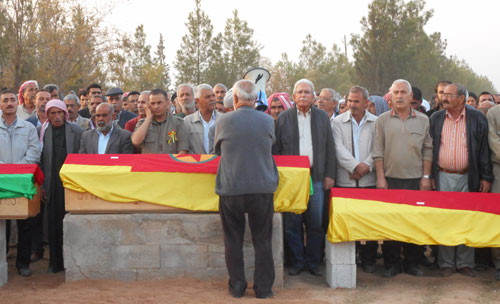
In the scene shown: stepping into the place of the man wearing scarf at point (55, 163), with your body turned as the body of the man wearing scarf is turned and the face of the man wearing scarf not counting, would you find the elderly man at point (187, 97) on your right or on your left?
on your left

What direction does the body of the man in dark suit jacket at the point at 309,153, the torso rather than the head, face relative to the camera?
toward the camera

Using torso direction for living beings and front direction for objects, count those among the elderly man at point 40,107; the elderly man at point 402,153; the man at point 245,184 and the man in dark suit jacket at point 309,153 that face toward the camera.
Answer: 3

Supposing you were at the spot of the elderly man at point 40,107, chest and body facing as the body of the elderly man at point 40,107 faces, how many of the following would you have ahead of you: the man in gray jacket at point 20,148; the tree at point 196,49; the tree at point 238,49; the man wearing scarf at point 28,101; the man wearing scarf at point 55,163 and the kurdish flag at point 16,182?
3

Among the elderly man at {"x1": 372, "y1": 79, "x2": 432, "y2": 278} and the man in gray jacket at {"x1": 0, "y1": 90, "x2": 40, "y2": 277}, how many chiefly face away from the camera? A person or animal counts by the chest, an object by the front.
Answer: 0

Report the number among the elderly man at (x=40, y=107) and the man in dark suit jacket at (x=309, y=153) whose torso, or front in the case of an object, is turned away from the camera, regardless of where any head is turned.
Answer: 0

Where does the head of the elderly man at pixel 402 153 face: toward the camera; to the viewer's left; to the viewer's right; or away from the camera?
toward the camera

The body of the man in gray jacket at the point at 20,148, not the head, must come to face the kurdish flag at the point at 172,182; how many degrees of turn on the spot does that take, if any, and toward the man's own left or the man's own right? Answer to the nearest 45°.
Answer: approximately 45° to the man's own left

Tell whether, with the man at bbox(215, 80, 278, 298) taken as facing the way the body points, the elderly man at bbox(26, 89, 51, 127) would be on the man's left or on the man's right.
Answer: on the man's left

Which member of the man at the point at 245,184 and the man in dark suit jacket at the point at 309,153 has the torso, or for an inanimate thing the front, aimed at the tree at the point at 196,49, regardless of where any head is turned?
the man

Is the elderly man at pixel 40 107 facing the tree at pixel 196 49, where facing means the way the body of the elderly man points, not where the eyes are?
no

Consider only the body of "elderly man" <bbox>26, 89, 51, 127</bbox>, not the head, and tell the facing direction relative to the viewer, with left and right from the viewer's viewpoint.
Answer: facing the viewer

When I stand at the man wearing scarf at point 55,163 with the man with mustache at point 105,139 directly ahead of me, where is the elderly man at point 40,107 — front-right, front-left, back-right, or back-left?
back-left

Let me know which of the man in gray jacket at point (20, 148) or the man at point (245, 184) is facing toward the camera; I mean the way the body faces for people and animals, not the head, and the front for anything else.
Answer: the man in gray jacket

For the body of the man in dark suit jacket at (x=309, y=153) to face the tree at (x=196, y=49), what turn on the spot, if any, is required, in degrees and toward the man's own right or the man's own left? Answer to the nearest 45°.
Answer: approximately 180°

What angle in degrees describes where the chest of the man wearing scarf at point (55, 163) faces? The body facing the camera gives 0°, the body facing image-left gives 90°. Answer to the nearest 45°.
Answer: approximately 0°

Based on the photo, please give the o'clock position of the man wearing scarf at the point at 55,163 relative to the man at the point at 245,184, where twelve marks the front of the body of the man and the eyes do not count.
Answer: The man wearing scarf is roughly at 10 o'clock from the man.

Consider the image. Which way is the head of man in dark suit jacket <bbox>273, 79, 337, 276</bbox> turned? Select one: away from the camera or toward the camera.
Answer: toward the camera

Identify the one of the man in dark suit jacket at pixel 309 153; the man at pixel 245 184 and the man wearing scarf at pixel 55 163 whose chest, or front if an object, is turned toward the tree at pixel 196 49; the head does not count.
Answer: the man

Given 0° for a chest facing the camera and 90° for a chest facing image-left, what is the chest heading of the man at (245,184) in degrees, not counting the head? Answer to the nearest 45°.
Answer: approximately 180°

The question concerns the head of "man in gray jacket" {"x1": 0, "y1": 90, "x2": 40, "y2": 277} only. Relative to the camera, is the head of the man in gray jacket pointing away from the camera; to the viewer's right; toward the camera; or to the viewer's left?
toward the camera

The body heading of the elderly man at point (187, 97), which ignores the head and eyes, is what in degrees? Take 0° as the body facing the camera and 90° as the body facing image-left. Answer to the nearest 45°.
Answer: approximately 0°
